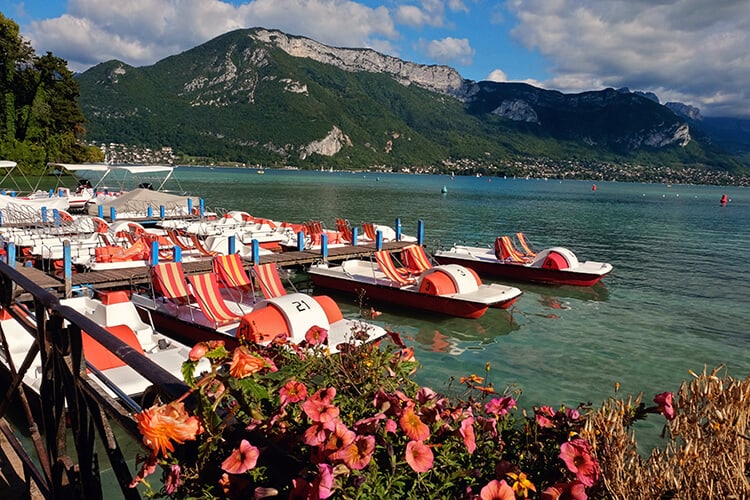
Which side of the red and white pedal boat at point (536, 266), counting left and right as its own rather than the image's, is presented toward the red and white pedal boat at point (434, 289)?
right

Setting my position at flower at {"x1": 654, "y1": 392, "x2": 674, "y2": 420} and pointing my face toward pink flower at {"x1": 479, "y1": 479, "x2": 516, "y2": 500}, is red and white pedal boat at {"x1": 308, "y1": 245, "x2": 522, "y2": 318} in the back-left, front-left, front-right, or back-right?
back-right

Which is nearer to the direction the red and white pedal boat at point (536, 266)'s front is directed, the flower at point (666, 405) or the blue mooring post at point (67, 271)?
the flower

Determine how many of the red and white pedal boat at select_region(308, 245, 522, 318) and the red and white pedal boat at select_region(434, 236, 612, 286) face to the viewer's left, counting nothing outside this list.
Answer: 0

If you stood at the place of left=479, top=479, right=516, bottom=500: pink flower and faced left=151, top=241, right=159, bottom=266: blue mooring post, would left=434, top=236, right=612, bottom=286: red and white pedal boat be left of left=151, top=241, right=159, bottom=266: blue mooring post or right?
right

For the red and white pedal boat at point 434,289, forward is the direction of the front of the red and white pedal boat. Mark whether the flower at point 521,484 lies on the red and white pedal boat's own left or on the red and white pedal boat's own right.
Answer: on the red and white pedal boat's own right

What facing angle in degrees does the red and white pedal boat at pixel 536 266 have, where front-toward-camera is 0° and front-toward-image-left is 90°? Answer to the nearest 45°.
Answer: approximately 315°

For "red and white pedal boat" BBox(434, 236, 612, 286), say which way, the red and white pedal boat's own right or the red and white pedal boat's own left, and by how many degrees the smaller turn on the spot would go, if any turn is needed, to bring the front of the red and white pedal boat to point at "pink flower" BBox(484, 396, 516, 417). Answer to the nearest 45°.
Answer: approximately 45° to the red and white pedal boat's own right

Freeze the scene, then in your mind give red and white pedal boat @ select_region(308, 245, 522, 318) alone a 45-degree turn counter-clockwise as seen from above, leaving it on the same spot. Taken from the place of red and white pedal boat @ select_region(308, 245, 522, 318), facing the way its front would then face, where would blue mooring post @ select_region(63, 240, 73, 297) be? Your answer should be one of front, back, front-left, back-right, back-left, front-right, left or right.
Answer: back

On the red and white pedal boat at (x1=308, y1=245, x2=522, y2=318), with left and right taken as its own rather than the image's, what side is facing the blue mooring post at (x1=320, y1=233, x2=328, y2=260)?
back

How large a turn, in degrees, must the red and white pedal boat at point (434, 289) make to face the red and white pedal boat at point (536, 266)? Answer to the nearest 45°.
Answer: approximately 90° to its left
